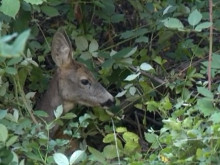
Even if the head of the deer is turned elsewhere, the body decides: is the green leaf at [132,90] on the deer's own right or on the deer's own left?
on the deer's own left

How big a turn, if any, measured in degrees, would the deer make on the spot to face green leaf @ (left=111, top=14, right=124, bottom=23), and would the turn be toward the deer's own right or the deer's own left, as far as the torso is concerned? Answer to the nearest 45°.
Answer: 0° — it already faces it

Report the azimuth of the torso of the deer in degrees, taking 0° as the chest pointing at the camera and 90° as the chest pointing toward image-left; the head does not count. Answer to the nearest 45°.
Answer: approximately 270°

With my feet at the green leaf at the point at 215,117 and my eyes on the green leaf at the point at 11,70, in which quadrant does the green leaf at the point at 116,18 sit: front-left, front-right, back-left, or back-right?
front-right
